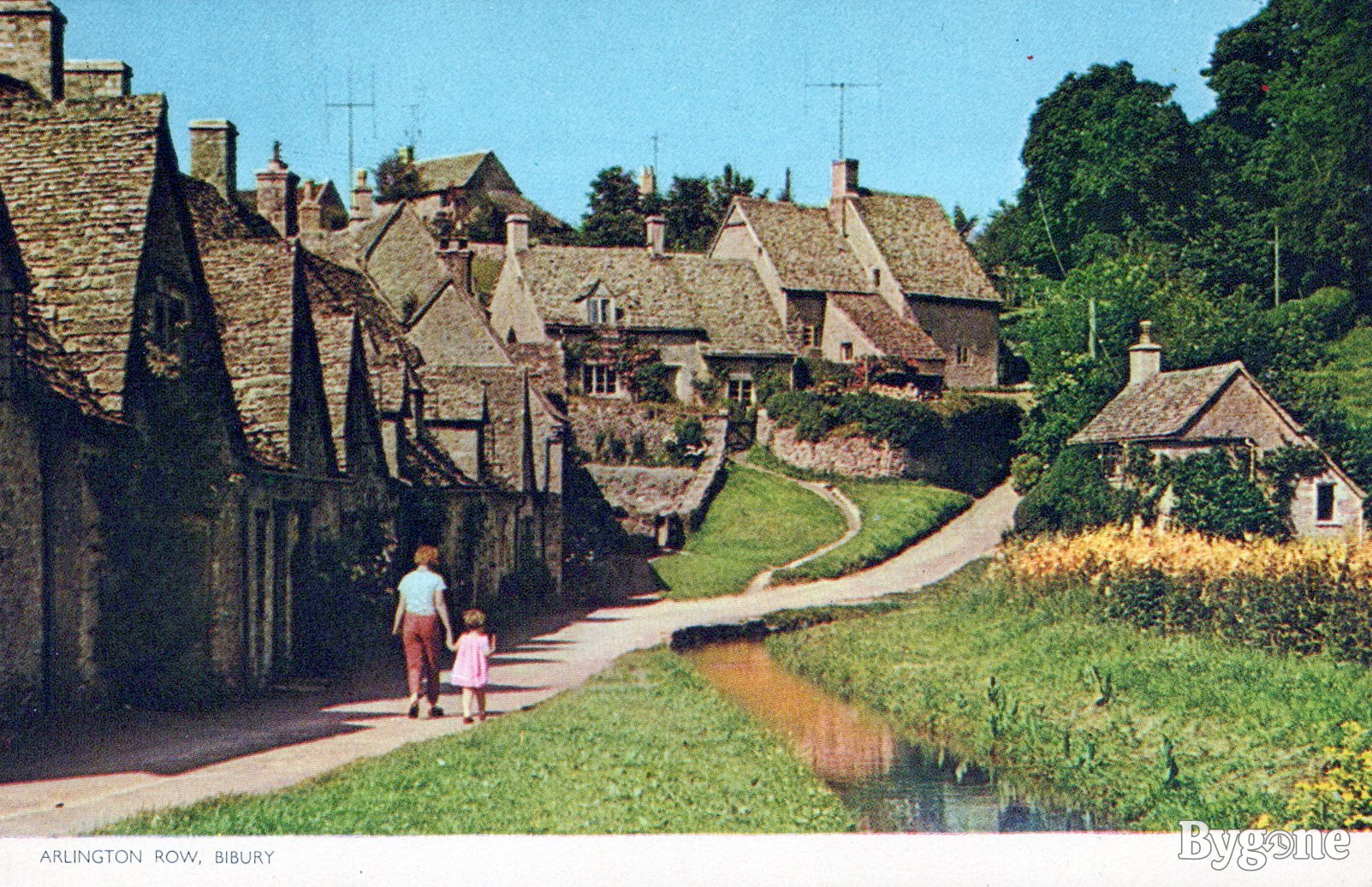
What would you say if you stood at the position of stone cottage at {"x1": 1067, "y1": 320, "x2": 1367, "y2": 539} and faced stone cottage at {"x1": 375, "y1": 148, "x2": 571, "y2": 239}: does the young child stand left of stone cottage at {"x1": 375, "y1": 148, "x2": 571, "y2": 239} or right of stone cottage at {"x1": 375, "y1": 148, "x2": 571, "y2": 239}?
left

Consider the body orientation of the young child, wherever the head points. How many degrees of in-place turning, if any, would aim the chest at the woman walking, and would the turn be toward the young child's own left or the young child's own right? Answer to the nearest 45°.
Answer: approximately 45° to the young child's own left

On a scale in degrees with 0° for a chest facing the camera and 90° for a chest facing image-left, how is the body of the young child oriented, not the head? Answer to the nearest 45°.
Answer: approximately 180°

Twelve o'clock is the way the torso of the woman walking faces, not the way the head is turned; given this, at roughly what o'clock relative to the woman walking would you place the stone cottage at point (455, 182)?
The stone cottage is roughly at 12 o'clock from the woman walking.

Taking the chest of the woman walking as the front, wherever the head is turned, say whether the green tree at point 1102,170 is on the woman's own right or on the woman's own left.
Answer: on the woman's own right

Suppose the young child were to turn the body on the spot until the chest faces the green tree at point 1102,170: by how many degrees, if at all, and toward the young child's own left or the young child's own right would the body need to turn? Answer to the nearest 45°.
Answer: approximately 45° to the young child's own right

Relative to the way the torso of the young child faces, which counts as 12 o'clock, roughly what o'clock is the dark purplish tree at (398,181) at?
The dark purplish tree is roughly at 12 o'clock from the young child.

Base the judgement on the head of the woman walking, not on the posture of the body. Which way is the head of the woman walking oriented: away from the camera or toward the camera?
away from the camera

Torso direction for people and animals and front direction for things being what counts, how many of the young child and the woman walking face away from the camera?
2

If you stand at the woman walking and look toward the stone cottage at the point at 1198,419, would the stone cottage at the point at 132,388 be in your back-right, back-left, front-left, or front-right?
back-left

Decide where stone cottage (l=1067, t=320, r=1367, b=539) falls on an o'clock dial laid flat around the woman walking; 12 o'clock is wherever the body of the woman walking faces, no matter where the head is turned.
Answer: The stone cottage is roughly at 2 o'clock from the woman walking.

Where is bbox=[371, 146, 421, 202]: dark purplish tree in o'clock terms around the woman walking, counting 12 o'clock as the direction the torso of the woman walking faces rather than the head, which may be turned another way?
The dark purplish tree is roughly at 12 o'clock from the woman walking.

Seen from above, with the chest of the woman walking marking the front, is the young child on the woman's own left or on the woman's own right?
on the woman's own right

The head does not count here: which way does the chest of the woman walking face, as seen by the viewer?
away from the camera
